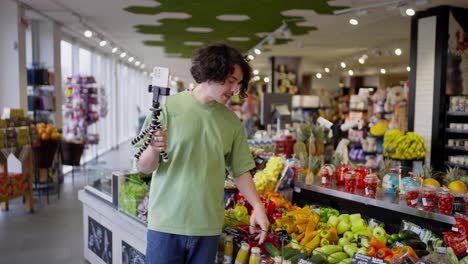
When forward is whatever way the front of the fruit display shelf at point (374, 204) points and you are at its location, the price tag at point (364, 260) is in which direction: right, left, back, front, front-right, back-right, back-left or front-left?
front-left

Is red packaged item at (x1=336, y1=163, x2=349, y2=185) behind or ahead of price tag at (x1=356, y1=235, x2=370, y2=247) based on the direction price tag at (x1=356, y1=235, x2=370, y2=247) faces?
behind

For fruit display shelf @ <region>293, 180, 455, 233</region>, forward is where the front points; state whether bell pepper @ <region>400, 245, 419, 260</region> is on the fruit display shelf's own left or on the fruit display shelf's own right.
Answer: on the fruit display shelf's own left

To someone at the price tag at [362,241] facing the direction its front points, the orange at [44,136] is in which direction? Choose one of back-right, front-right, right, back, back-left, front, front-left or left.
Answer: back-right

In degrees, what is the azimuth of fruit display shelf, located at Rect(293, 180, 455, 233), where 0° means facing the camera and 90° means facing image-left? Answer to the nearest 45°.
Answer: approximately 45°

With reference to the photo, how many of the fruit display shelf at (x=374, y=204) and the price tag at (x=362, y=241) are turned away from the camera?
0

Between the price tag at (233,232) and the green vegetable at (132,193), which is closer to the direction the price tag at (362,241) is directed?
the price tag

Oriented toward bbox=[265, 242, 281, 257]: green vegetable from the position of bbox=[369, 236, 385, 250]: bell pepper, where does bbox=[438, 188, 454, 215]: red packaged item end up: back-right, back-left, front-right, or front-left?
back-right

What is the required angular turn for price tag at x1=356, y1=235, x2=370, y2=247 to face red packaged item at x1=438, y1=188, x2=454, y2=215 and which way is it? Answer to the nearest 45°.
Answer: approximately 135° to its left

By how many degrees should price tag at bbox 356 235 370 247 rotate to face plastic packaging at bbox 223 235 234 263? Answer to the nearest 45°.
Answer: approximately 90° to its right

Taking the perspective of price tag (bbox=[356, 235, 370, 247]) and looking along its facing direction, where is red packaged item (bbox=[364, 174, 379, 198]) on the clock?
The red packaged item is roughly at 6 o'clock from the price tag.

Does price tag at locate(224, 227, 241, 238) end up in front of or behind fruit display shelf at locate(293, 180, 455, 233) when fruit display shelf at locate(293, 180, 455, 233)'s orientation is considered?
in front
